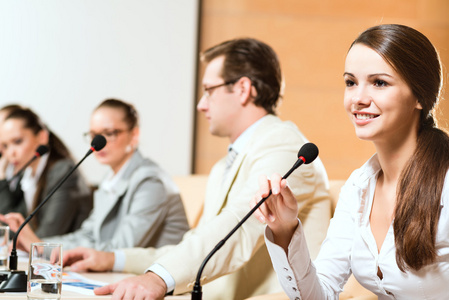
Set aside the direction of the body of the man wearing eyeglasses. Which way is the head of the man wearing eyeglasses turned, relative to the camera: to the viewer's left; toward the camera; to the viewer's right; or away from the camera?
to the viewer's left

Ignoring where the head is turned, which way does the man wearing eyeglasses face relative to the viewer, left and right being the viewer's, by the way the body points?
facing to the left of the viewer

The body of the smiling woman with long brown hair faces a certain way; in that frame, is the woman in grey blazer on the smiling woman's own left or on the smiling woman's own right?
on the smiling woman's own right

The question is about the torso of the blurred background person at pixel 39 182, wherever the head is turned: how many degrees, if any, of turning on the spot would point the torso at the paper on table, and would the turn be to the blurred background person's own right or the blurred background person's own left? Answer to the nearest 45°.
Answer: approximately 45° to the blurred background person's own left

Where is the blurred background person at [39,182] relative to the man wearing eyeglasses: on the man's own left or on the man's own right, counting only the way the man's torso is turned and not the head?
on the man's own right

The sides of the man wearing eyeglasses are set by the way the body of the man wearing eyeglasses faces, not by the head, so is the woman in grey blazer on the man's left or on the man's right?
on the man's right

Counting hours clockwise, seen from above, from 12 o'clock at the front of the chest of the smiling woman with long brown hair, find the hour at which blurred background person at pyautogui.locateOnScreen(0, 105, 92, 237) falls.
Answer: The blurred background person is roughly at 3 o'clock from the smiling woman with long brown hair.
